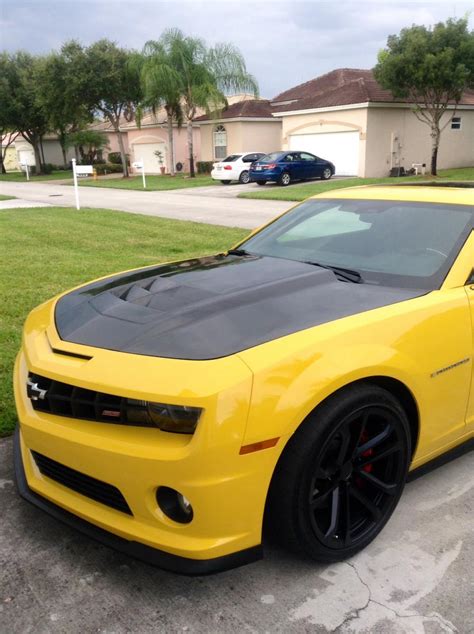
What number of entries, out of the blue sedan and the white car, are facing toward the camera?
0

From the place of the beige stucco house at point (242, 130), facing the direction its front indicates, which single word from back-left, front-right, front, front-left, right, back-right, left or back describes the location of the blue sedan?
front-left

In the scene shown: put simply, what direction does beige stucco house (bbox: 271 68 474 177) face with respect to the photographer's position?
facing the viewer and to the left of the viewer

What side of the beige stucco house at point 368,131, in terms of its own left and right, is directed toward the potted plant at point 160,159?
right

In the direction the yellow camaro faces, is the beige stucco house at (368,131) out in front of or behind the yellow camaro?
behind

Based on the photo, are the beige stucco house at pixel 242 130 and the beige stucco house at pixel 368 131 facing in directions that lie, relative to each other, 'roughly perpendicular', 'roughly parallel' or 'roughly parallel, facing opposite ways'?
roughly parallel

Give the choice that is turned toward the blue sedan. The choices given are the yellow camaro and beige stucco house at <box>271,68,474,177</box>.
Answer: the beige stucco house

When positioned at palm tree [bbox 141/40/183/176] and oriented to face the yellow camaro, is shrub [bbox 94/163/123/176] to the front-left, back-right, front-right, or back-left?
back-right

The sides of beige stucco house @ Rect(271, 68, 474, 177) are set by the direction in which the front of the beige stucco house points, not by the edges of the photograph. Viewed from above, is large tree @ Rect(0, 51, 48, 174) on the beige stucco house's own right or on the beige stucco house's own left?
on the beige stucco house's own right

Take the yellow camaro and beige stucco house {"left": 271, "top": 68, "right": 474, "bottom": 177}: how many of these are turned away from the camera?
0

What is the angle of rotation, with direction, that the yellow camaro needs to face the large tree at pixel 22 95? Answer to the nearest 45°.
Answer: approximately 135° to its right

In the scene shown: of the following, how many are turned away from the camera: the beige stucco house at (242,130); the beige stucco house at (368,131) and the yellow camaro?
0

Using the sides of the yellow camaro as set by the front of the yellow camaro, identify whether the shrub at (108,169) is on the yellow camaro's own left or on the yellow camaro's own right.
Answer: on the yellow camaro's own right
